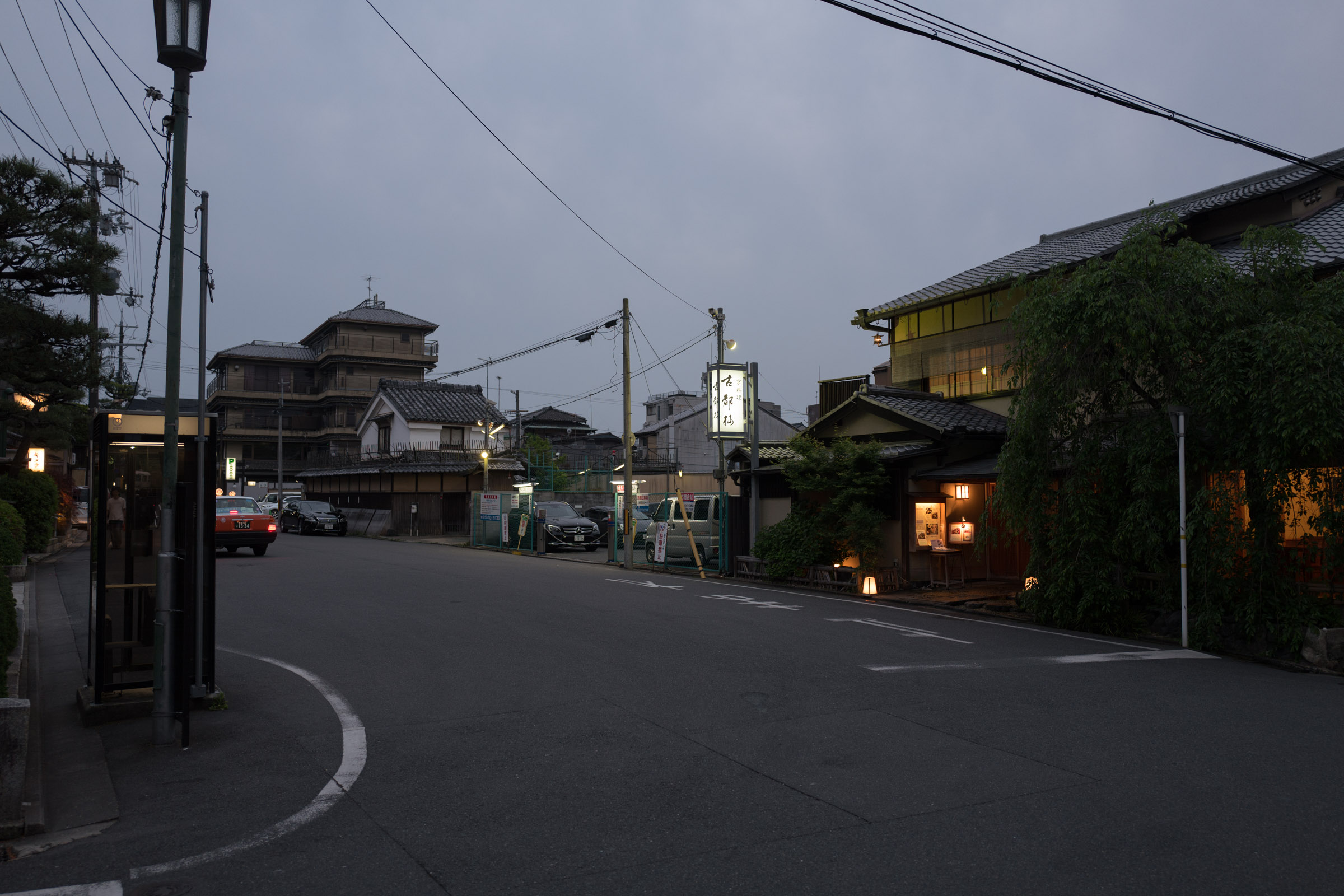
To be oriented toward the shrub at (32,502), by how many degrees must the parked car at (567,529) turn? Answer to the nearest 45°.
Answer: approximately 90° to its right

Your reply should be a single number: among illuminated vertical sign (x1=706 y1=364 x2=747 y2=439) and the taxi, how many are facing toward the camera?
1

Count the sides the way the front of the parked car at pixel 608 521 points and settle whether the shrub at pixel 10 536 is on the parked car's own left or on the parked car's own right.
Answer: on the parked car's own right

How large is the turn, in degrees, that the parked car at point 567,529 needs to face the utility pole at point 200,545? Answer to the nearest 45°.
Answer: approximately 45° to its right

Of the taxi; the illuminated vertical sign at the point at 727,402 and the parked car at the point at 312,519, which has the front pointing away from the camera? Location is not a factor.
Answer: the taxi

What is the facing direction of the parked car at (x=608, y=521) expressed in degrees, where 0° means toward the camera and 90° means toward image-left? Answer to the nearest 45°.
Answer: approximately 315°

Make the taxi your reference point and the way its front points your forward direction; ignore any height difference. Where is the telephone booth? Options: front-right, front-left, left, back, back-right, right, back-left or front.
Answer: back

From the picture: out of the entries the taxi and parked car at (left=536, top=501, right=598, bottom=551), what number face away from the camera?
1

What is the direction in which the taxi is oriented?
away from the camera
